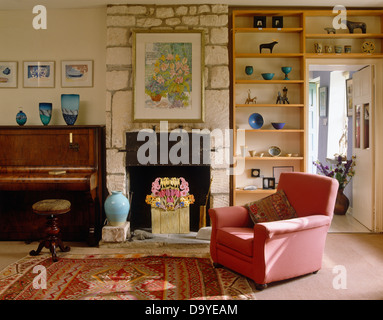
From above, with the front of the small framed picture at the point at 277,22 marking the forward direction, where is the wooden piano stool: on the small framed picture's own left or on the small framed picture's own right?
on the small framed picture's own right

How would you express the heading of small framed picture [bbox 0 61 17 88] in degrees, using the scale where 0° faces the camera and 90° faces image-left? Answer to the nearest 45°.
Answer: approximately 0°

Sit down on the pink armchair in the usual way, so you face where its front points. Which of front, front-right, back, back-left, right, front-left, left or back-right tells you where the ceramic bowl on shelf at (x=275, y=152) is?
back-right

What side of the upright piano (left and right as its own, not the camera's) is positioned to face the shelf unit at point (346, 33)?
left

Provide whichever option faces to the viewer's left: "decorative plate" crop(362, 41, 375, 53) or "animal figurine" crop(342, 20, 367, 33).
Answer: the animal figurine

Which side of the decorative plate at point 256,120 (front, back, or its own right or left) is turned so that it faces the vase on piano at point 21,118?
right

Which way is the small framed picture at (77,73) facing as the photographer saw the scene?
facing the viewer

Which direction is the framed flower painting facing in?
toward the camera

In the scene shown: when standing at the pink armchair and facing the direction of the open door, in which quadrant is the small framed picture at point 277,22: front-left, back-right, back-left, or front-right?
front-left

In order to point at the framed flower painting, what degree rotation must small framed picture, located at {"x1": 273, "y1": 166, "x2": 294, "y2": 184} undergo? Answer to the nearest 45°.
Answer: approximately 45° to its right
